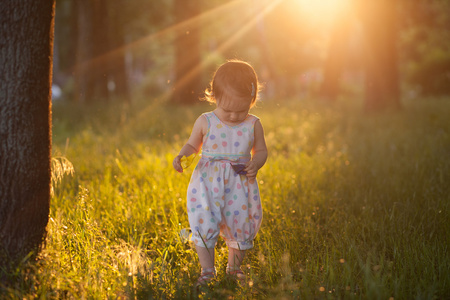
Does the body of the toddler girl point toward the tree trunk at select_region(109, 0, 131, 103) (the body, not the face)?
no

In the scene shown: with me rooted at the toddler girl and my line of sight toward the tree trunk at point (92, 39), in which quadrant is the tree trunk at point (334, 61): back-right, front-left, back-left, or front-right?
front-right

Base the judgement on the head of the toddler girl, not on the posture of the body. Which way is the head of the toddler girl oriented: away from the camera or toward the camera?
toward the camera

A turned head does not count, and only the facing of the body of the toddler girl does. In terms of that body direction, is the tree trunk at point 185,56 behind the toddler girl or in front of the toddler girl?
behind

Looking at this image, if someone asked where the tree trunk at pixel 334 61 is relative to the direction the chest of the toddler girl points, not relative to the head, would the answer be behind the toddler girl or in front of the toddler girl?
behind

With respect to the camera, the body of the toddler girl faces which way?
toward the camera

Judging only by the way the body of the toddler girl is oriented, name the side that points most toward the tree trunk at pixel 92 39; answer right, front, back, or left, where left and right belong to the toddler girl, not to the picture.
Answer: back

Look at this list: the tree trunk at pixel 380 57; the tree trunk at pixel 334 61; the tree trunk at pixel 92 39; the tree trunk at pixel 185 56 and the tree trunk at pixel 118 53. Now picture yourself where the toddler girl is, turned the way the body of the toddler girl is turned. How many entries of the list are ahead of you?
0
